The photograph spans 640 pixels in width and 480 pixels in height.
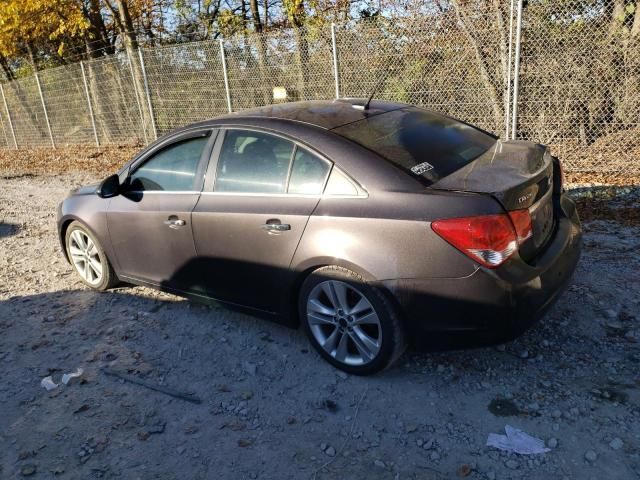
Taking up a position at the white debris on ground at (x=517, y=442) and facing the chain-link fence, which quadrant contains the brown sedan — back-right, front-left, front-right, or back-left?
front-left

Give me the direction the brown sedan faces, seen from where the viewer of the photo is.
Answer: facing away from the viewer and to the left of the viewer

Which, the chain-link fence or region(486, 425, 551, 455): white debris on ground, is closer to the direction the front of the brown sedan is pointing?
the chain-link fence

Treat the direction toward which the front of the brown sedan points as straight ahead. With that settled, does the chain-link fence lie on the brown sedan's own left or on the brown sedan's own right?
on the brown sedan's own right

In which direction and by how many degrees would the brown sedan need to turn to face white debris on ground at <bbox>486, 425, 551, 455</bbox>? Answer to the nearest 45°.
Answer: approximately 180°

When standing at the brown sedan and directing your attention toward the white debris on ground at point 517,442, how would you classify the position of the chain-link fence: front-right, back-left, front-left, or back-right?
back-left

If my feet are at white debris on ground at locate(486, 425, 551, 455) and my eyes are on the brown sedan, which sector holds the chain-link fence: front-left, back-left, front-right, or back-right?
front-right
